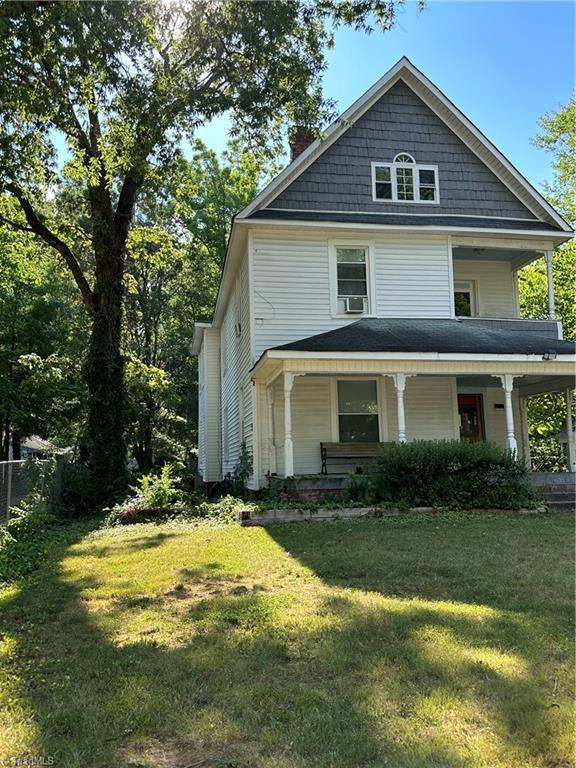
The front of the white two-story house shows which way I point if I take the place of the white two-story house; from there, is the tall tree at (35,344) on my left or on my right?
on my right

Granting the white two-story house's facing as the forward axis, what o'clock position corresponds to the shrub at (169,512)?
The shrub is roughly at 2 o'clock from the white two-story house.

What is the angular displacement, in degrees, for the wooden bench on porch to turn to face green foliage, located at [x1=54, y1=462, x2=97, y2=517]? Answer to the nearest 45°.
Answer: approximately 90° to its right

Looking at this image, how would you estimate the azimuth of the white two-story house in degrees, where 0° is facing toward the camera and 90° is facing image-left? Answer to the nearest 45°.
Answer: approximately 0°

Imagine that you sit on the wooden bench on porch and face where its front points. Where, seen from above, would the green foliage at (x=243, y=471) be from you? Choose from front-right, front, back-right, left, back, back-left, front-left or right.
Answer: right

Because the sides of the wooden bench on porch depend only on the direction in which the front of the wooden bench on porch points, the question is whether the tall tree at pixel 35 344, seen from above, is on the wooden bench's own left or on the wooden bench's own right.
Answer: on the wooden bench's own right

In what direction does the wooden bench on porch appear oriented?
toward the camera
